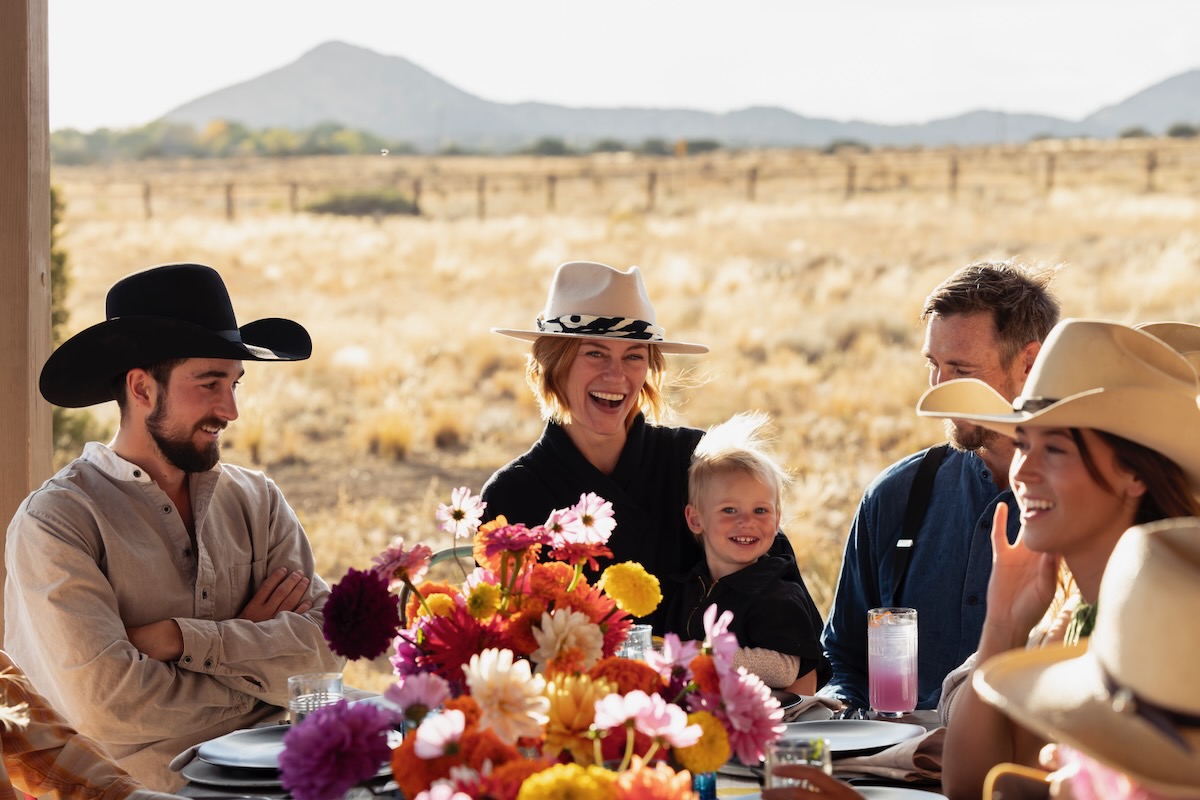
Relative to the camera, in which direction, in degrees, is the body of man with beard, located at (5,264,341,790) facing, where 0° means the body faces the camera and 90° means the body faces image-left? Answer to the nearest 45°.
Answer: approximately 315°

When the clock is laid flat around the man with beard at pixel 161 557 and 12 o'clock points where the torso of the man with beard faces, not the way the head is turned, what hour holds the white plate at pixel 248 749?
The white plate is roughly at 1 o'clock from the man with beard.

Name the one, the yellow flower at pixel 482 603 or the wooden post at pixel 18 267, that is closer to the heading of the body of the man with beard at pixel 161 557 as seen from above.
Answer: the yellow flower

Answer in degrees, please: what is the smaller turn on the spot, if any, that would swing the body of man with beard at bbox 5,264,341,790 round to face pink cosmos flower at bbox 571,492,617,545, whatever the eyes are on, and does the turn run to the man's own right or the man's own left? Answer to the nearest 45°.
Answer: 0° — they already face it

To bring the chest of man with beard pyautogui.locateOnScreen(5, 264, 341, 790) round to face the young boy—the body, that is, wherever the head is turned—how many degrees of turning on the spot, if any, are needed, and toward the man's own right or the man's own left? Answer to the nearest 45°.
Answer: approximately 45° to the man's own left

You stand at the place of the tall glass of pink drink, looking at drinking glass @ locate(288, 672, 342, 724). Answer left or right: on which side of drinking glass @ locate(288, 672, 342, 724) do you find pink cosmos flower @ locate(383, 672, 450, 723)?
left

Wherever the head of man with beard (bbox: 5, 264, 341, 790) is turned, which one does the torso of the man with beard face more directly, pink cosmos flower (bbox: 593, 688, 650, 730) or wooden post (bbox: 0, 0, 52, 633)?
the pink cosmos flower
